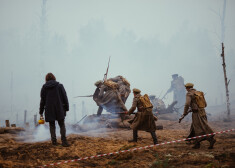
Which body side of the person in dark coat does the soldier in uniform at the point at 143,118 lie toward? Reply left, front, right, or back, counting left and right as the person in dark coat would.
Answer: right

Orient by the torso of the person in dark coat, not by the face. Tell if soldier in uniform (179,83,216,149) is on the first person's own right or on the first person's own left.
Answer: on the first person's own right

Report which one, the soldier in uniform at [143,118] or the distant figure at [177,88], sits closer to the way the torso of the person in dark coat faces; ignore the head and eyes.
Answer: the distant figure

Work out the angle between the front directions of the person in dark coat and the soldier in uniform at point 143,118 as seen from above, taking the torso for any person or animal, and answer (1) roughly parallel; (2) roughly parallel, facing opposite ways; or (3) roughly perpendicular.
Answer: roughly perpendicular

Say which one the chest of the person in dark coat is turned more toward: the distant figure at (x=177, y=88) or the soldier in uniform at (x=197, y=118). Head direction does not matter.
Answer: the distant figure

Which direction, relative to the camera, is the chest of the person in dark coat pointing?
away from the camera
